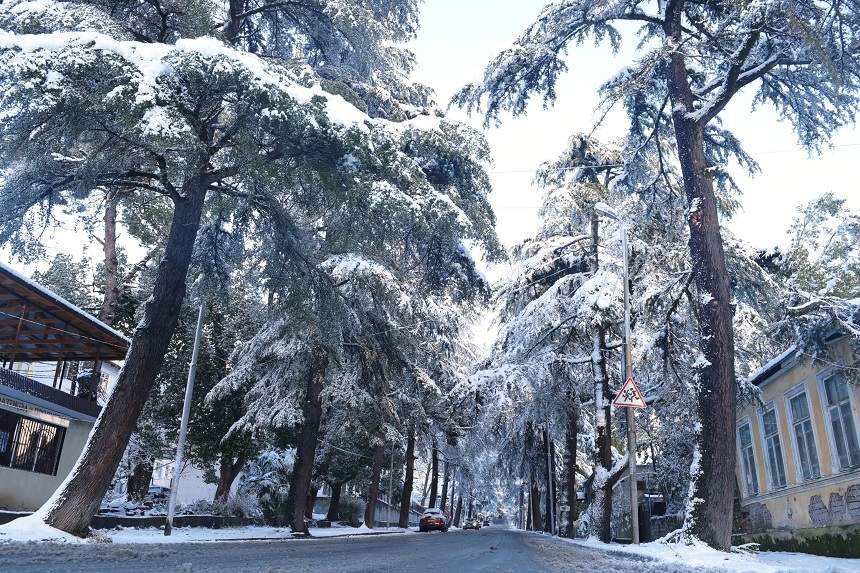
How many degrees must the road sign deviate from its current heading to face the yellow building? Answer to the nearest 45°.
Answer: approximately 135° to its left

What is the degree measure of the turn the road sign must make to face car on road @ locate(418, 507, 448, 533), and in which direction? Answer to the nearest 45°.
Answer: approximately 135° to its right

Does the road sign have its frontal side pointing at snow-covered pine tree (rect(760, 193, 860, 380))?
no

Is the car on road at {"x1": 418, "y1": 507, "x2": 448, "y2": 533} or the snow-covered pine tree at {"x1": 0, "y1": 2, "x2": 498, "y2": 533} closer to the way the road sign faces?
the snow-covered pine tree

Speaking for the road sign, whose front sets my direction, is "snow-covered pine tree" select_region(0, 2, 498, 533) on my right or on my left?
on my right

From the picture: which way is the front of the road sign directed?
toward the camera
